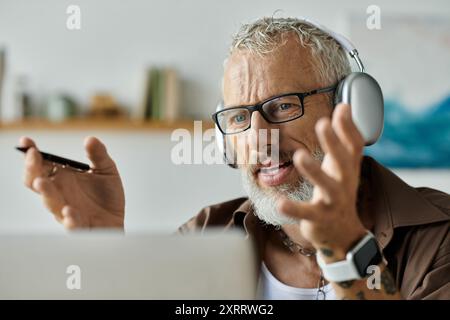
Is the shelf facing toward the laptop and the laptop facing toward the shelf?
yes

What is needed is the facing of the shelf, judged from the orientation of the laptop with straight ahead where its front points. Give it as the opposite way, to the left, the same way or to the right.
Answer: the opposite way

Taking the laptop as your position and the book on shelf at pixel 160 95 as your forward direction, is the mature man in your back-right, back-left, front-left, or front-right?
front-right

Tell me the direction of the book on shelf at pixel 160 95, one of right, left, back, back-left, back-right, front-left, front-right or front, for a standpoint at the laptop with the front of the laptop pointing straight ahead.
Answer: front

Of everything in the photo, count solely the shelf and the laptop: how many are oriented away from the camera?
1

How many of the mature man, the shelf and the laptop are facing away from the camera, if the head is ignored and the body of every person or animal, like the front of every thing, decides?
1

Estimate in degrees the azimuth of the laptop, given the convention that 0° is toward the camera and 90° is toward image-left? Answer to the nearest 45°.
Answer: approximately 180°

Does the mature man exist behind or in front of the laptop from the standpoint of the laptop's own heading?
in front

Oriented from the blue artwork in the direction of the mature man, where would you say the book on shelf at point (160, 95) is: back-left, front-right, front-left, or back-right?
front-right

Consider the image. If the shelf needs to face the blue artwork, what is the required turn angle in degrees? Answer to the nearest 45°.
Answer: approximately 90° to its left

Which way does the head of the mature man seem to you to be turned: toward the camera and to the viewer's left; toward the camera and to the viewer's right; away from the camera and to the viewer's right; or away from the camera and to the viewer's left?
toward the camera and to the viewer's left

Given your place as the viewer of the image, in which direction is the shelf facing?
facing the viewer

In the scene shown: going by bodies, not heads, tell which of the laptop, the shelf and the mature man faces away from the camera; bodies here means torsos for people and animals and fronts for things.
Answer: the laptop

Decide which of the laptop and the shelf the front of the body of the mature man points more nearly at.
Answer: the laptop

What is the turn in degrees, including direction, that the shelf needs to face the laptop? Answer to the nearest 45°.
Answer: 0° — it already faces it

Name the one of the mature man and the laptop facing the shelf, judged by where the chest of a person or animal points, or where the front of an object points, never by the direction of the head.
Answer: the laptop
